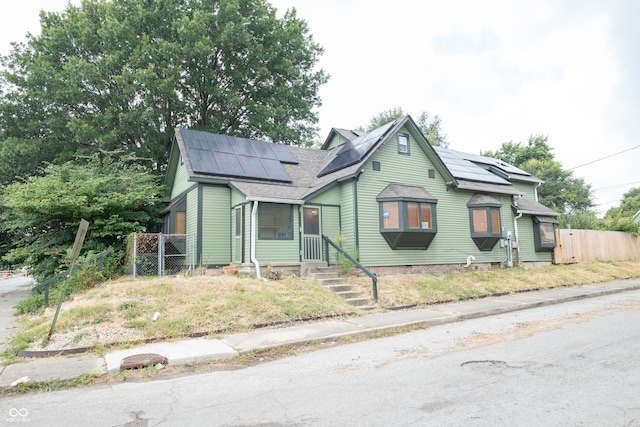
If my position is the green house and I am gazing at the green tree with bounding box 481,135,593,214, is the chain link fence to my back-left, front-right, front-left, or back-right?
back-left

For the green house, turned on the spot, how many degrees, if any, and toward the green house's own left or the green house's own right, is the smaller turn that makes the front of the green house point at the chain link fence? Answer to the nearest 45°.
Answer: approximately 90° to the green house's own right

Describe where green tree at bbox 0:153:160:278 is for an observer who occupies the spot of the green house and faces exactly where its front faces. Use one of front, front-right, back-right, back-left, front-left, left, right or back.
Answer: right

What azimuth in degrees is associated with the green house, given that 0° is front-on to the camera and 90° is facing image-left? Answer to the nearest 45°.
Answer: approximately 0°

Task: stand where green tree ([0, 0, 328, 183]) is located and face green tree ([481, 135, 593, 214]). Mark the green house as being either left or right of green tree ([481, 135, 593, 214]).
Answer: right

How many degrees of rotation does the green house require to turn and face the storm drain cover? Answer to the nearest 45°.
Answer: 0° — it already faces it

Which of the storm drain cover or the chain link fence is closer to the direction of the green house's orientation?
the storm drain cover

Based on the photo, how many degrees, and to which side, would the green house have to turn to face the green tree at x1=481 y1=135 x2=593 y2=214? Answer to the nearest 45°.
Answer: approximately 135° to its left

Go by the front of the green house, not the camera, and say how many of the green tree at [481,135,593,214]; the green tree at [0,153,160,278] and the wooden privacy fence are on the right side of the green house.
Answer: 1

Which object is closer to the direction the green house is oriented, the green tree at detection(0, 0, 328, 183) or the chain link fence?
the chain link fence

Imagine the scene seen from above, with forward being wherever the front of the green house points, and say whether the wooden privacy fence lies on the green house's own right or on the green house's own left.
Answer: on the green house's own left

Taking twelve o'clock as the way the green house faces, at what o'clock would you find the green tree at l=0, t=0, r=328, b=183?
The green tree is roughly at 4 o'clock from the green house.
